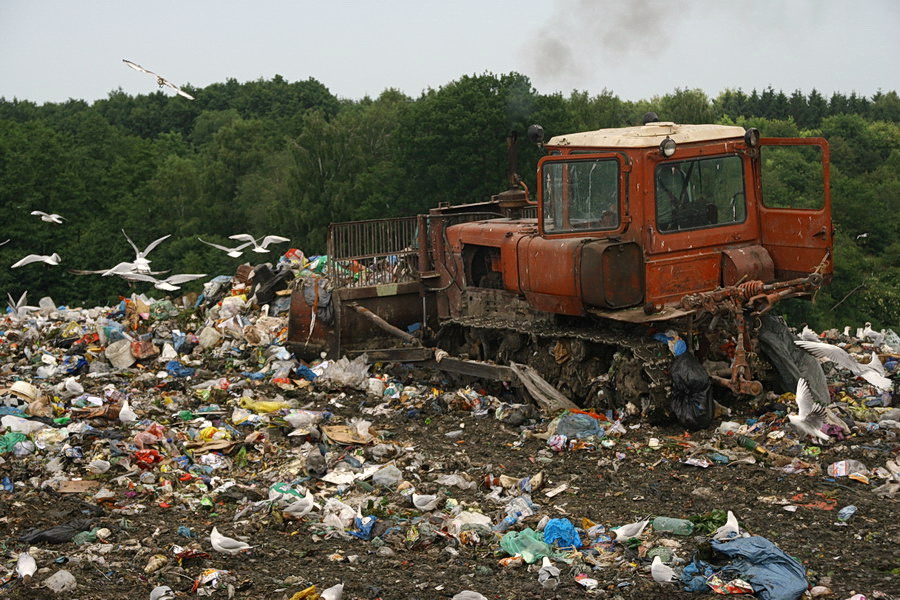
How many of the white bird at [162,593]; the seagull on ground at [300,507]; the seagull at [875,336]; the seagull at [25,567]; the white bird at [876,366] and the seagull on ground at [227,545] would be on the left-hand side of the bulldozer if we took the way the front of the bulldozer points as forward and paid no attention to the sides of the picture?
4

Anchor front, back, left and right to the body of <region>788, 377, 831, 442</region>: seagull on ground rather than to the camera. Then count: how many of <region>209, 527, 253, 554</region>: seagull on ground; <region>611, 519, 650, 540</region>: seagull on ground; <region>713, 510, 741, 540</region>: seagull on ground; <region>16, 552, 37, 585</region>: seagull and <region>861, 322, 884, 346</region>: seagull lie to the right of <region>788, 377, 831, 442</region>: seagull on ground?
1

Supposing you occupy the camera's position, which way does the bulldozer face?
facing away from the viewer and to the left of the viewer

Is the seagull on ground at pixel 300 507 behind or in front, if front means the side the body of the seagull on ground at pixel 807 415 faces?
in front

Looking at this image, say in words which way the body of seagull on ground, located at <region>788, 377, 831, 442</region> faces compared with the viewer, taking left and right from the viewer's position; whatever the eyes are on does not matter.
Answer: facing to the left of the viewer

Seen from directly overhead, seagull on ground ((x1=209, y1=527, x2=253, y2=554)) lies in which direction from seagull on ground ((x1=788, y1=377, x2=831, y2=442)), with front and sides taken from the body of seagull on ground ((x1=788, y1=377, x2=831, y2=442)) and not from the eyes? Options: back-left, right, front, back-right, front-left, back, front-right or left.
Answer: front-left

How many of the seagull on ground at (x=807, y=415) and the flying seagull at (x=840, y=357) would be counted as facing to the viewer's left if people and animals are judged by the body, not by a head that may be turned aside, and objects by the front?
1

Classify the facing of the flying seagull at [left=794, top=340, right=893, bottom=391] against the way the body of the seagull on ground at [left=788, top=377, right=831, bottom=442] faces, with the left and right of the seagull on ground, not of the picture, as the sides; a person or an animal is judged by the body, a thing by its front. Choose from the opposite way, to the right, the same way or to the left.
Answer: the opposite way

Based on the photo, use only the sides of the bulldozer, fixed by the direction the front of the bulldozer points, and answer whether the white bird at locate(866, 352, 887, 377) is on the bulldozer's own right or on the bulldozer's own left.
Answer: on the bulldozer's own right

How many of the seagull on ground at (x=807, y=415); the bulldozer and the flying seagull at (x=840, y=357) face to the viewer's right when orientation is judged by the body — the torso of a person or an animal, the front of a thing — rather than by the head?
1

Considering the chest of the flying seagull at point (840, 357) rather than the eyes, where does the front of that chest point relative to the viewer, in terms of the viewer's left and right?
facing to the right of the viewer

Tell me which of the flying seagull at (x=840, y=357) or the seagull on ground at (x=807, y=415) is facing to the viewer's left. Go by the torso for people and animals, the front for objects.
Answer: the seagull on ground

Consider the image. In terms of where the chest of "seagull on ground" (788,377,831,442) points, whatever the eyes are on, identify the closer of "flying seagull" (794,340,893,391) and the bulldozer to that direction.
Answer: the bulldozer
